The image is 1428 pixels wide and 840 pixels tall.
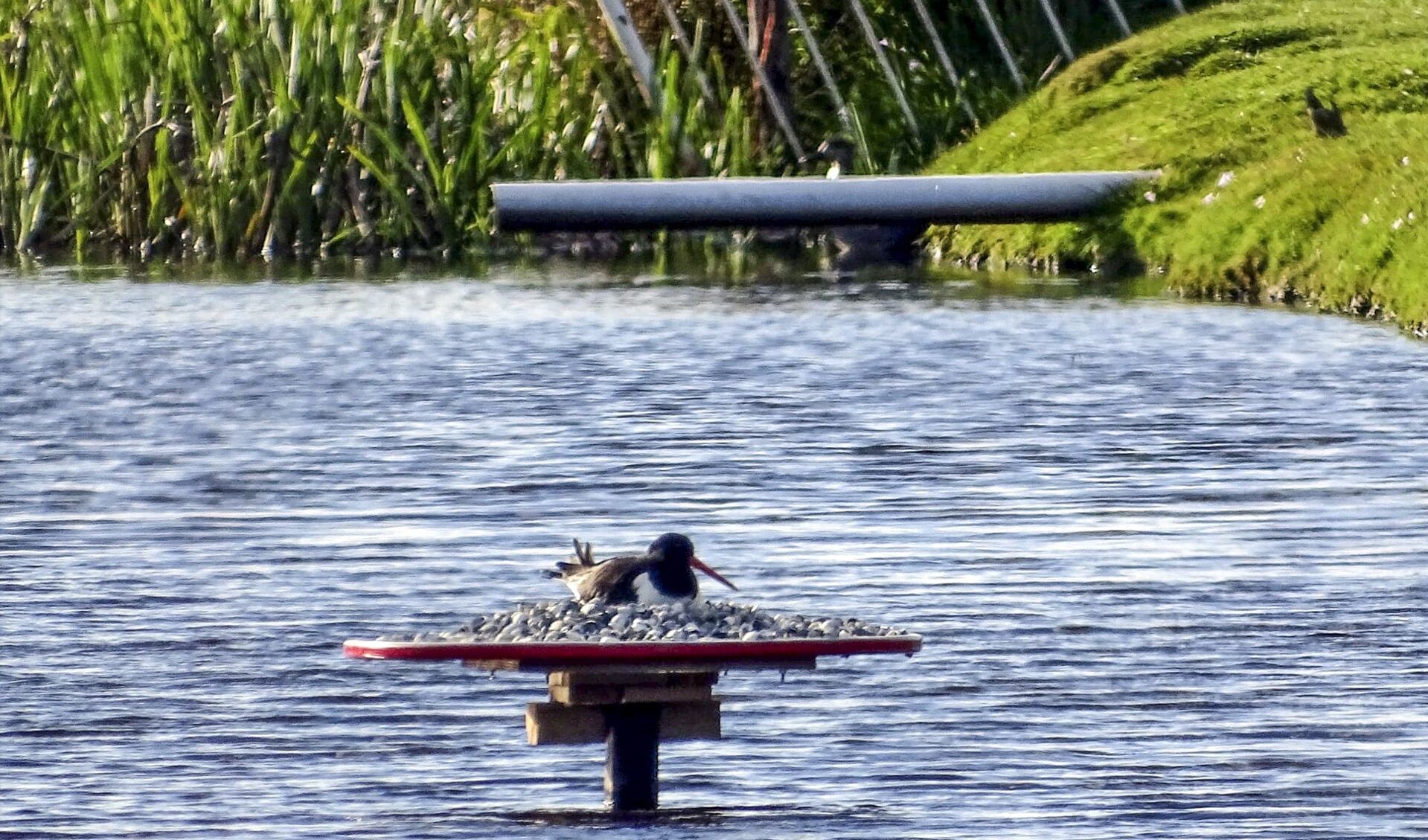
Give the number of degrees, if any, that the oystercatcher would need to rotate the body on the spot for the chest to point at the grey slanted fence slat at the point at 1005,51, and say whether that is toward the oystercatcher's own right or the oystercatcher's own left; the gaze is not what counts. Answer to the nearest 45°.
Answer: approximately 90° to the oystercatcher's own left

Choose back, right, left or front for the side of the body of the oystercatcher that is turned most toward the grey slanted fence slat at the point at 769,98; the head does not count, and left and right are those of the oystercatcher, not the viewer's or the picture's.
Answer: left

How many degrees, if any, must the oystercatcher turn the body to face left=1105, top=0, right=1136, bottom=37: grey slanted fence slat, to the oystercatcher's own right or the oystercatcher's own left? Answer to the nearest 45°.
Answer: approximately 90° to the oystercatcher's own left

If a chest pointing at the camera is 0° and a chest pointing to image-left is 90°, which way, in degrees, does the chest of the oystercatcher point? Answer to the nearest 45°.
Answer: approximately 270°

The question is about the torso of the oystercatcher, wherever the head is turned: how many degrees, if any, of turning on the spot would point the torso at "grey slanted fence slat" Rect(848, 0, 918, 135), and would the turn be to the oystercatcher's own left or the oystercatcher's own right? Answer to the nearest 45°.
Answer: approximately 90° to the oystercatcher's own left
